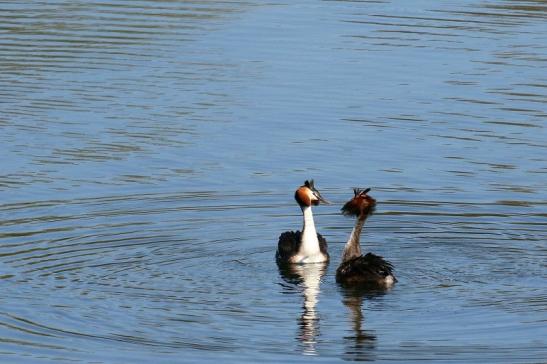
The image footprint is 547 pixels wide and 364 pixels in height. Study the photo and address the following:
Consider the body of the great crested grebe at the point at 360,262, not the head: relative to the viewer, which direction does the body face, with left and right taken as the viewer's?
facing away from the viewer and to the left of the viewer

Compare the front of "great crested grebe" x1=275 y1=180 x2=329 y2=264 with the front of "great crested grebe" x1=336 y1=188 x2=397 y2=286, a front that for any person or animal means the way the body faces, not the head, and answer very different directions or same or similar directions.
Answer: very different directions

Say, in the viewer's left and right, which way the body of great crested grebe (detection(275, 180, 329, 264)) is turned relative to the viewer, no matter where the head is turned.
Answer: facing the viewer and to the right of the viewer
